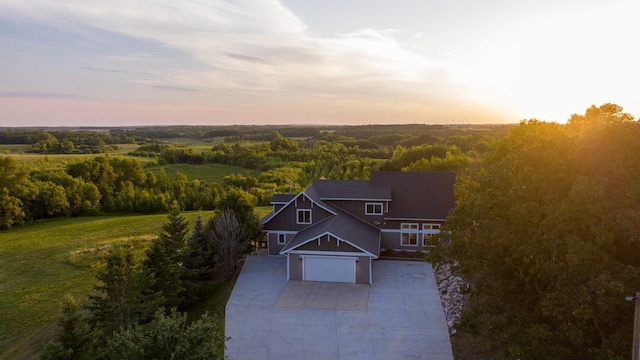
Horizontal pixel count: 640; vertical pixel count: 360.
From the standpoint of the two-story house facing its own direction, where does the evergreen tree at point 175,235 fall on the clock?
The evergreen tree is roughly at 2 o'clock from the two-story house.

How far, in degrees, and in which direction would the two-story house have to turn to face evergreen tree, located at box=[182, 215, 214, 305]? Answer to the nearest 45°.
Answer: approximately 45° to its right

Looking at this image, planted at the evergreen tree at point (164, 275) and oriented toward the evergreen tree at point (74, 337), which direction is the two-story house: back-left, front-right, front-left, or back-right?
back-left

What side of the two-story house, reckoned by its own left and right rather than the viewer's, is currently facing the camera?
front

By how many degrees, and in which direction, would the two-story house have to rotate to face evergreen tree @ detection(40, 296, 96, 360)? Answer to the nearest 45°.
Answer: approximately 45° to its right

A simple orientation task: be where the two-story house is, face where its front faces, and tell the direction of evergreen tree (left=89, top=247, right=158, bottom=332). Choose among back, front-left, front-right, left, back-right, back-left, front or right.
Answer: front-right

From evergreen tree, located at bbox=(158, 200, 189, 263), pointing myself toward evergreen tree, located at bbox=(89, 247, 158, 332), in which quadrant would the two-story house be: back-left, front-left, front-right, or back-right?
back-left

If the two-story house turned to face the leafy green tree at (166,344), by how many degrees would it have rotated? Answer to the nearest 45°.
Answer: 0° — it already faces it

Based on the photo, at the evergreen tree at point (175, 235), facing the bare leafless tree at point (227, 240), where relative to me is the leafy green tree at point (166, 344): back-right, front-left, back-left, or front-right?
back-right
